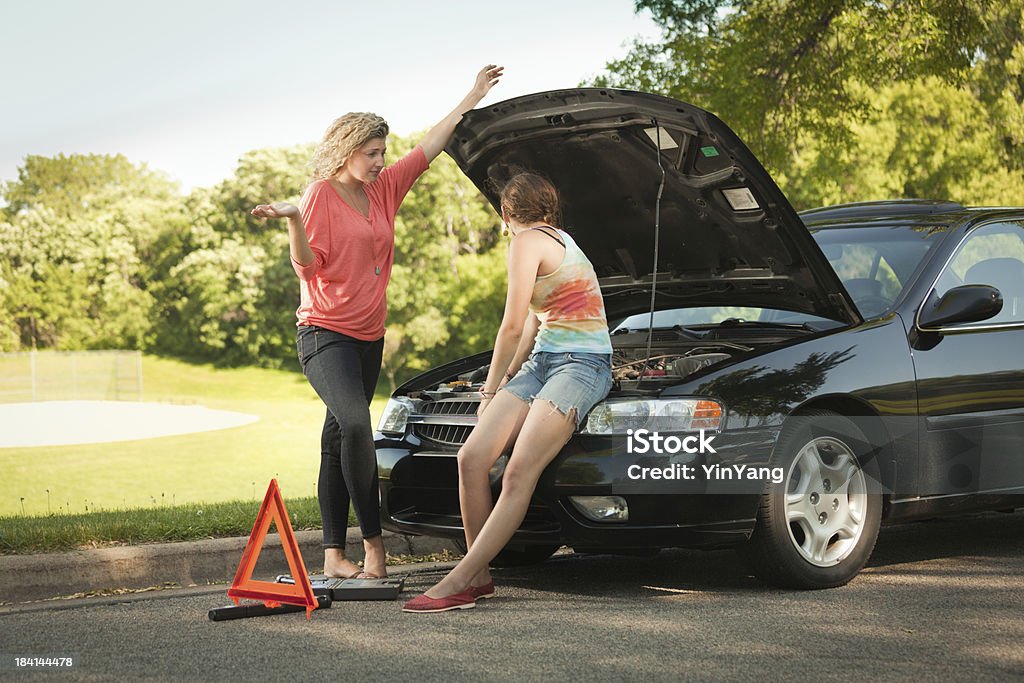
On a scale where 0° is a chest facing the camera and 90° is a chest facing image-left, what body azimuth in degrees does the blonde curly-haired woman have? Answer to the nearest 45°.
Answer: approximately 315°

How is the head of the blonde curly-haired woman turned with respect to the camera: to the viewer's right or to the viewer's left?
to the viewer's right

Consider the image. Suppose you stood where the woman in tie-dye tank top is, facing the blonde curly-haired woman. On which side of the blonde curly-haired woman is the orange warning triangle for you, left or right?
left

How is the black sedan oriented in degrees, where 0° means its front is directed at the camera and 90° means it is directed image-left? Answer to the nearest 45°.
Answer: approximately 45°

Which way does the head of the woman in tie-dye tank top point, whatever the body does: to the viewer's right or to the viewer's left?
to the viewer's left

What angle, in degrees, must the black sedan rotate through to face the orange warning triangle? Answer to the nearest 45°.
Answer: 0° — it already faces it

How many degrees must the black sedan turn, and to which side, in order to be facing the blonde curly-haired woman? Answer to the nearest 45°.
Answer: approximately 45° to its right

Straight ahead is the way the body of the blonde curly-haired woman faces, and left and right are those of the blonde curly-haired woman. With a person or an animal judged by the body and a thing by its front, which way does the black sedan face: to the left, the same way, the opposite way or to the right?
to the right
